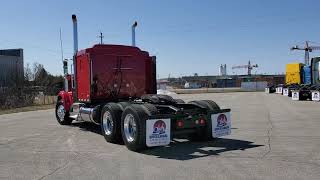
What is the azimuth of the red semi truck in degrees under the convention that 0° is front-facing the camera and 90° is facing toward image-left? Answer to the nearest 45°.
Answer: approximately 135°
